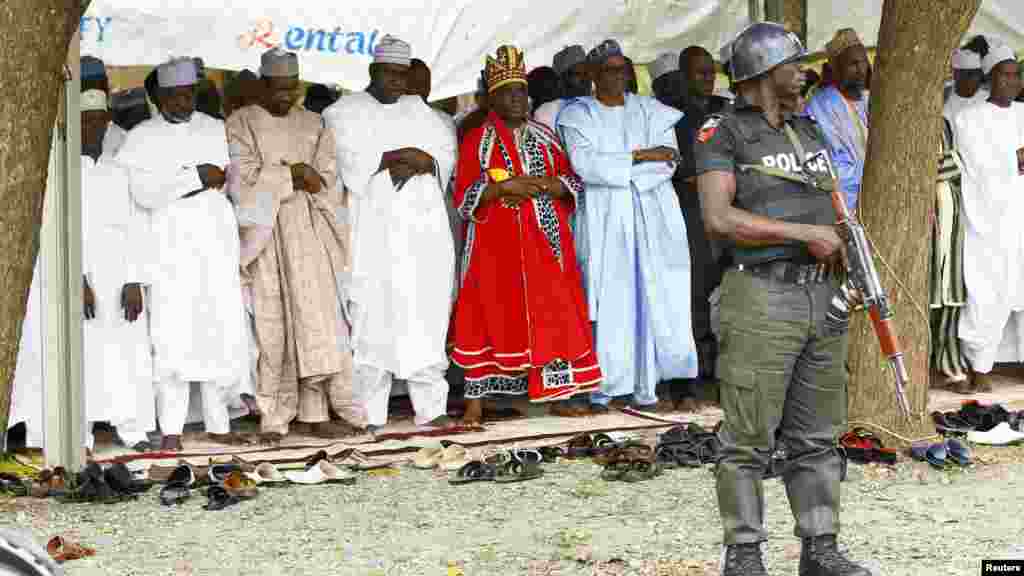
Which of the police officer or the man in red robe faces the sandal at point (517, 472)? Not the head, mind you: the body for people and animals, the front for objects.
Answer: the man in red robe

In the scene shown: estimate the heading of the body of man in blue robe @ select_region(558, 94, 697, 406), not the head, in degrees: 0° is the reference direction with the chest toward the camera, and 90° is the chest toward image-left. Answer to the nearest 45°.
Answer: approximately 0°

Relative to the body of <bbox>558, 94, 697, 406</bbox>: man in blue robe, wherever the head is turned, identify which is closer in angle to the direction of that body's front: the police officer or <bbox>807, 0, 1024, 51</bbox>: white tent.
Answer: the police officer
